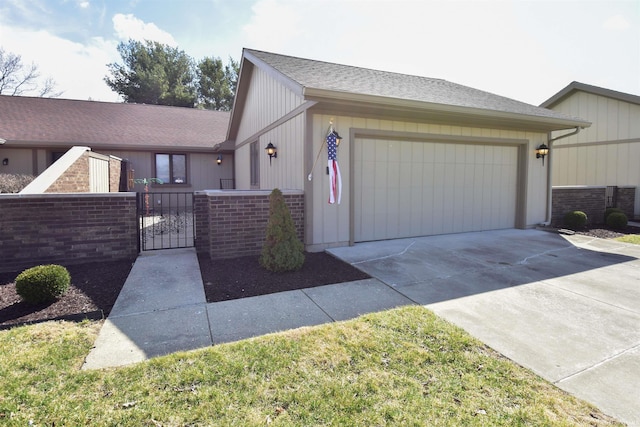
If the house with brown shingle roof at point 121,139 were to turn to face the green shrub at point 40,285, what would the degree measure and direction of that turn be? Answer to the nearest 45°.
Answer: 0° — it already faces it

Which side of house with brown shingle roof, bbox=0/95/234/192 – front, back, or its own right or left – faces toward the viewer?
front

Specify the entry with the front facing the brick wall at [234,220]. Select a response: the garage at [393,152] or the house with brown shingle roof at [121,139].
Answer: the house with brown shingle roof

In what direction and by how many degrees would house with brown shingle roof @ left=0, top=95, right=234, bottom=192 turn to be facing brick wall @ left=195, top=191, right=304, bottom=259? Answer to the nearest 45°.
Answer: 0° — it already faces it

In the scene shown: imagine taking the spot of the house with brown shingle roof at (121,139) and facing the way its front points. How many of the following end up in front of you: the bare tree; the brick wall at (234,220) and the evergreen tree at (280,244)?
2

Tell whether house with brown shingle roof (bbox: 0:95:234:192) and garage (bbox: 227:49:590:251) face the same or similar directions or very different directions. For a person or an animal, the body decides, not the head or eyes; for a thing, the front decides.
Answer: same or similar directions

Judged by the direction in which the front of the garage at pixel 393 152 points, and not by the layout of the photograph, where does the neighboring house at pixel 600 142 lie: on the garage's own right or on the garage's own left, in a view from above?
on the garage's own left

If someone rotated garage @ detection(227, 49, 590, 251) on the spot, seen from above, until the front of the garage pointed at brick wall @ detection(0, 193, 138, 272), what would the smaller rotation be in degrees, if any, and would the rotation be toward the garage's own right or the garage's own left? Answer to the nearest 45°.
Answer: approximately 90° to the garage's own right

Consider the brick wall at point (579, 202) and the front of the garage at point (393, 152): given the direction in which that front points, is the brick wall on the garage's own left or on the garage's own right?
on the garage's own left

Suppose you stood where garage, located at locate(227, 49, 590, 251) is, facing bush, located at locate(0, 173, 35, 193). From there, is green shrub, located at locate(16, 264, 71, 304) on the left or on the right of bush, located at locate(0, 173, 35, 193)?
left

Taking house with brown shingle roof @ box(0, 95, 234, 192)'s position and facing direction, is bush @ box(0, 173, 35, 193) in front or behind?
in front

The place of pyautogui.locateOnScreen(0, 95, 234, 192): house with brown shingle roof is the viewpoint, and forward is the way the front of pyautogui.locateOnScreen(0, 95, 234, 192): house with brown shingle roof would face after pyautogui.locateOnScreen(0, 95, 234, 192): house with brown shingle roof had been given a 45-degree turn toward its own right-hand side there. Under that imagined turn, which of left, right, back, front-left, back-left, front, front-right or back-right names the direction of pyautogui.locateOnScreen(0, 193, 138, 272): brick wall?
front-left

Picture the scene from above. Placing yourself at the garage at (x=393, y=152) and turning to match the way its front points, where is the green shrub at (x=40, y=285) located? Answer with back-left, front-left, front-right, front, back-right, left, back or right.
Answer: right

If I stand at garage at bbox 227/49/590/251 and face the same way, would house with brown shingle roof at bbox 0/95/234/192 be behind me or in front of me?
behind

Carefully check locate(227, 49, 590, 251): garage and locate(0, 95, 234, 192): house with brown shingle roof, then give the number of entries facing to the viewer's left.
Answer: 0

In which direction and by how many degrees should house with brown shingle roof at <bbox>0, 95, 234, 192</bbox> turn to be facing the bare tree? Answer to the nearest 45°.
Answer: approximately 180°

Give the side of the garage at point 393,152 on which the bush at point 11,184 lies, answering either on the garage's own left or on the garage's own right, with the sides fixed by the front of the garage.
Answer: on the garage's own right
